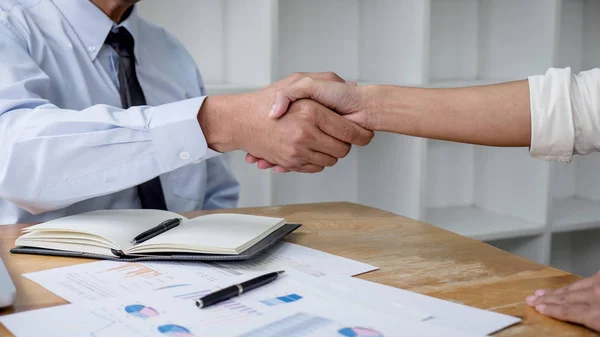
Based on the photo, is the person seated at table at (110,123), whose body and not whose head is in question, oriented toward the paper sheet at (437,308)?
yes

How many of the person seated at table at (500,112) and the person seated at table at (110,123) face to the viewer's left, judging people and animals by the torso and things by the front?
1

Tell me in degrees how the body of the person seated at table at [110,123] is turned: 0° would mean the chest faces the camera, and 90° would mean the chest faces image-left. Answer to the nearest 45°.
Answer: approximately 315°

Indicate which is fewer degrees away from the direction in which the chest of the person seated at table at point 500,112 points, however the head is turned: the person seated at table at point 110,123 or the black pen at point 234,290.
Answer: the person seated at table

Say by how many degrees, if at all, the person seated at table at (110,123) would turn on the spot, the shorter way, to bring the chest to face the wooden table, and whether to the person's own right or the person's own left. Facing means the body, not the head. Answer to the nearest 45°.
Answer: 0° — they already face it

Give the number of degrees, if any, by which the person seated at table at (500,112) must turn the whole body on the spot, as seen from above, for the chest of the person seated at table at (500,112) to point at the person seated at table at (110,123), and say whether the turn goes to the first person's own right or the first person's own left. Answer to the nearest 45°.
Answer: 0° — they already face them

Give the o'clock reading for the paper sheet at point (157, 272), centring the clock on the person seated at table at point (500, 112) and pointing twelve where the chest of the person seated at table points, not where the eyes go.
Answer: The paper sheet is roughly at 11 o'clock from the person seated at table.

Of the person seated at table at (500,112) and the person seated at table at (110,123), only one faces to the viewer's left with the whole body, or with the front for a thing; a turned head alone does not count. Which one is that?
the person seated at table at (500,112)

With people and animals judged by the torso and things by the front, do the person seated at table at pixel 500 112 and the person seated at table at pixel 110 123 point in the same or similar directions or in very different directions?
very different directions

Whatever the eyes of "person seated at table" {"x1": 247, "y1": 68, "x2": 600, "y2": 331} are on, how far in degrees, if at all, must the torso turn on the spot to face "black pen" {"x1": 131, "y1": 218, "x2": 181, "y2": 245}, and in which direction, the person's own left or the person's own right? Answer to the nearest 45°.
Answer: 0° — they already face it

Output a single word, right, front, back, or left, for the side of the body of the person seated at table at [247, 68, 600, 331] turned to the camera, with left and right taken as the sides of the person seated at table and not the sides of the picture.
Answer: left
